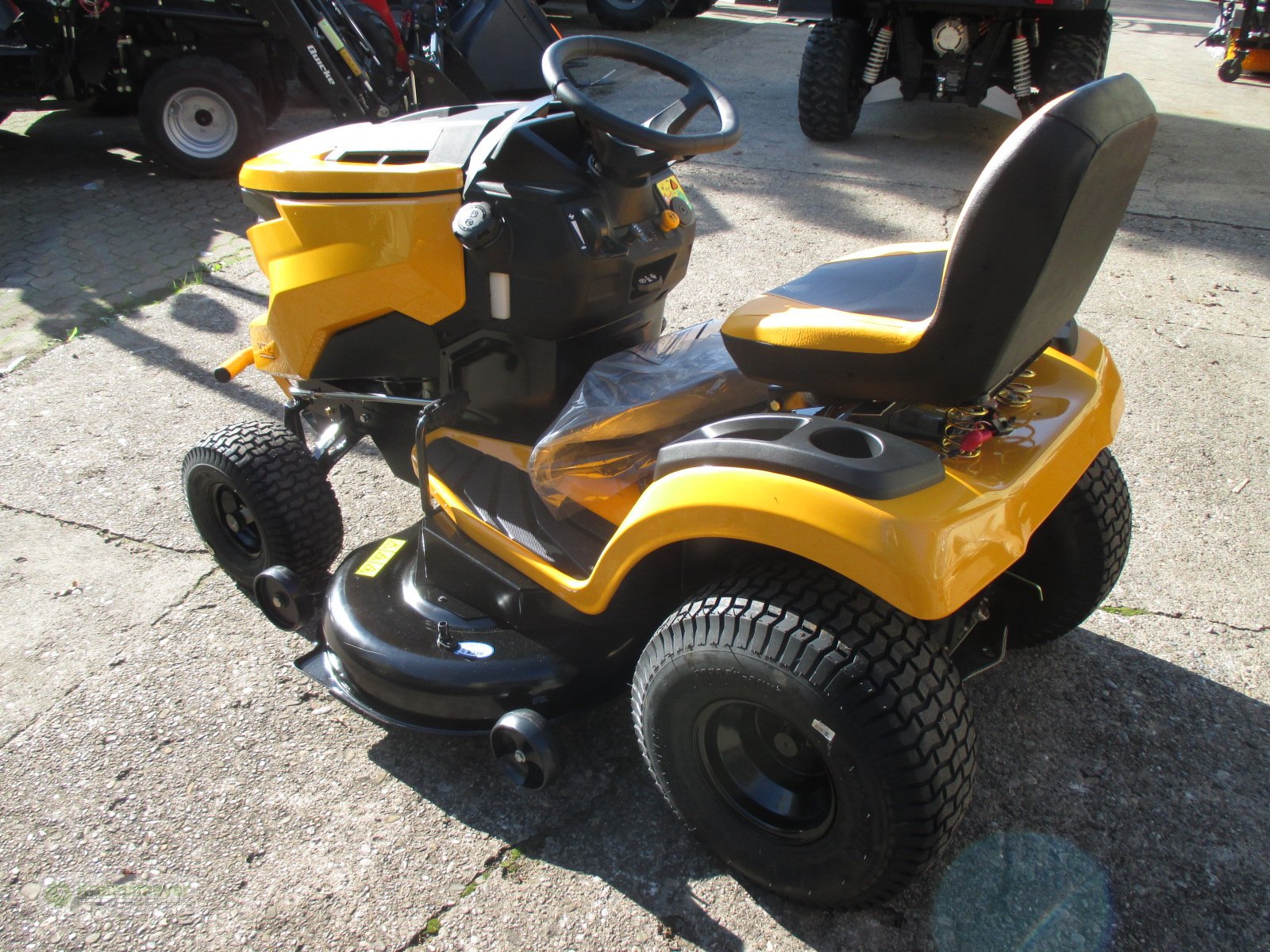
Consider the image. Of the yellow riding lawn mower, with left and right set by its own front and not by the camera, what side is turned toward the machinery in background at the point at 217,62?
front

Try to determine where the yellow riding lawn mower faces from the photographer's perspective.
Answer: facing away from the viewer and to the left of the viewer

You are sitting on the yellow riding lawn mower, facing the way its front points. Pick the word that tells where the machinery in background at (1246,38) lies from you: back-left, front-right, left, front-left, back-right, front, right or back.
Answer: right

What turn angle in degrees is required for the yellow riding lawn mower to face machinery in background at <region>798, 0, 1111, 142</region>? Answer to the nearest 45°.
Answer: approximately 45° to its right
